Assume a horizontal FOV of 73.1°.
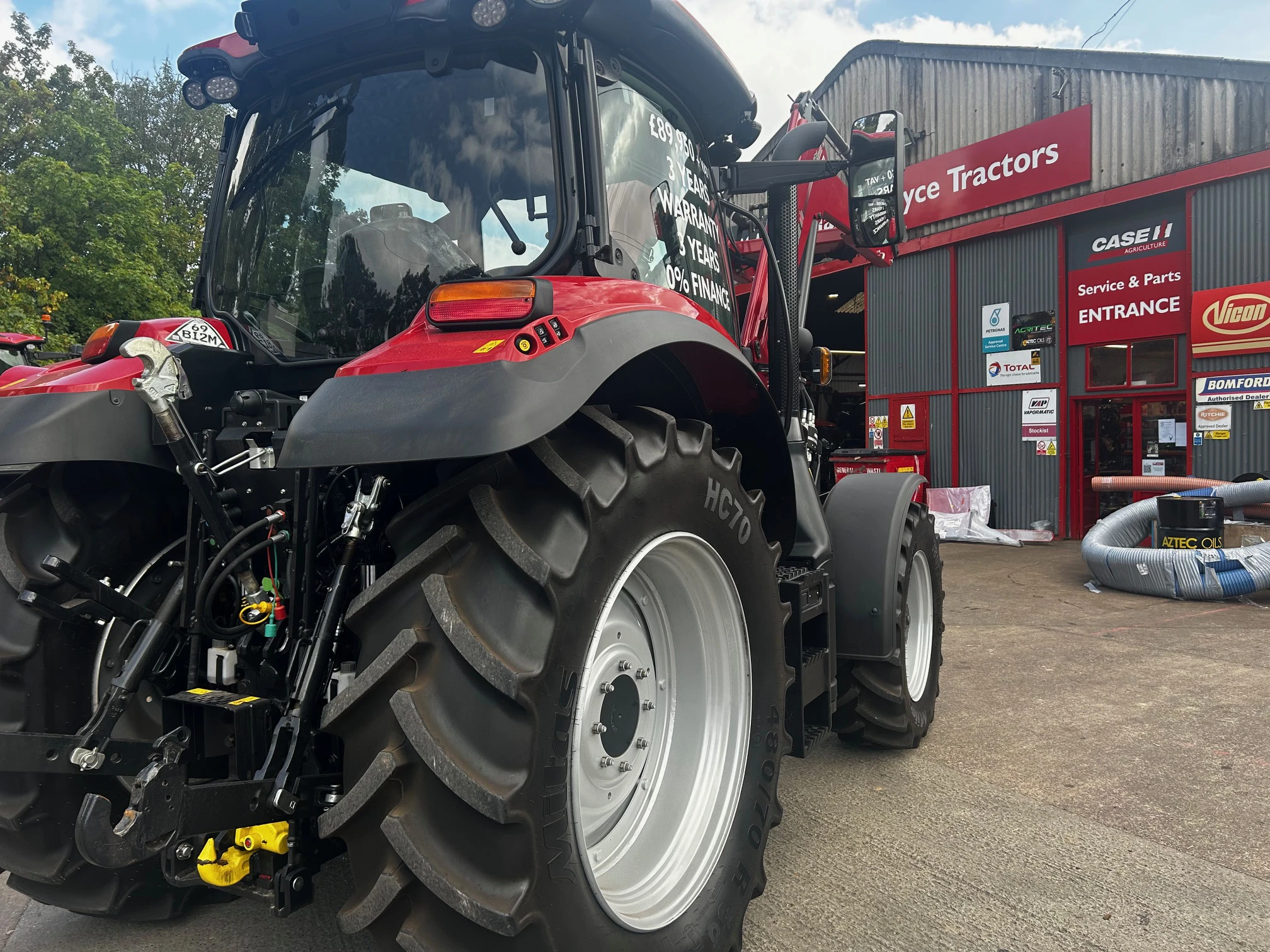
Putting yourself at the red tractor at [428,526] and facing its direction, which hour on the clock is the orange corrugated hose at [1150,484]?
The orange corrugated hose is roughly at 12 o'clock from the red tractor.

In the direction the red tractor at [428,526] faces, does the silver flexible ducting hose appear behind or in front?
in front

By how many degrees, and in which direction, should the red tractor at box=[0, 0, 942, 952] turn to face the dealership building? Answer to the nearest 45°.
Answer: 0° — it already faces it

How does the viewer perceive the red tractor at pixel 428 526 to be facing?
facing away from the viewer and to the right of the viewer
